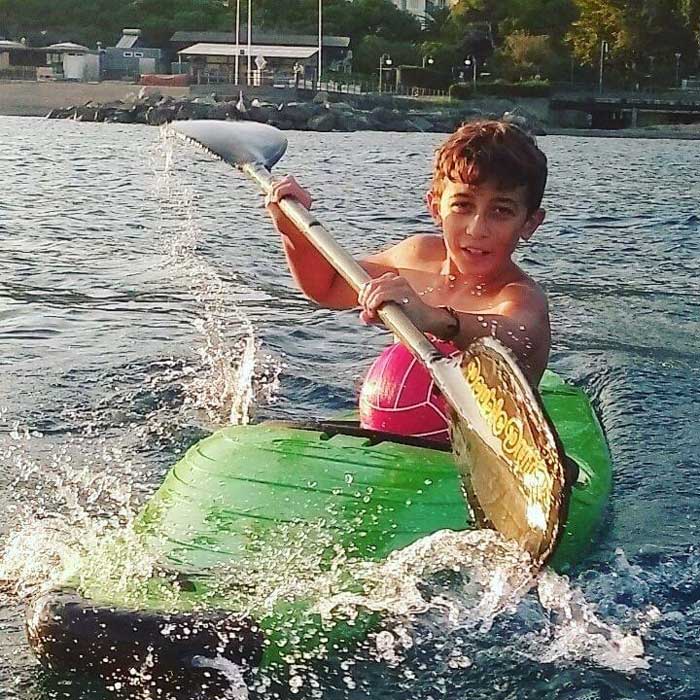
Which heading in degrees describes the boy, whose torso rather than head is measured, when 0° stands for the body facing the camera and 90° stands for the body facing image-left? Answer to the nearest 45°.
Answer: approximately 45°

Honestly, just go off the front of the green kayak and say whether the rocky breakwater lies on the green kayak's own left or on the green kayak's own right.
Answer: on the green kayak's own right

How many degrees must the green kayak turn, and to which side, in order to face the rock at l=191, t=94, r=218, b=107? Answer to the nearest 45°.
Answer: approximately 135° to its right

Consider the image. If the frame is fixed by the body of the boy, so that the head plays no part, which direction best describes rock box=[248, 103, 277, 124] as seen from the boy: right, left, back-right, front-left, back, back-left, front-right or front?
back-right

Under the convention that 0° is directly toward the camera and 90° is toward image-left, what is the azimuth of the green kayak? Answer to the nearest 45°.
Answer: approximately 45°

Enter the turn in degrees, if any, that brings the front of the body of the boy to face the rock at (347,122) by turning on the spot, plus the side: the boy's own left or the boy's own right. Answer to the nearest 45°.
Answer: approximately 135° to the boy's own right

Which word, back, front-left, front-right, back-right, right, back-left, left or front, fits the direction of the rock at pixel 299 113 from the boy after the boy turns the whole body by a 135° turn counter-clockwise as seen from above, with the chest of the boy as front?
left
